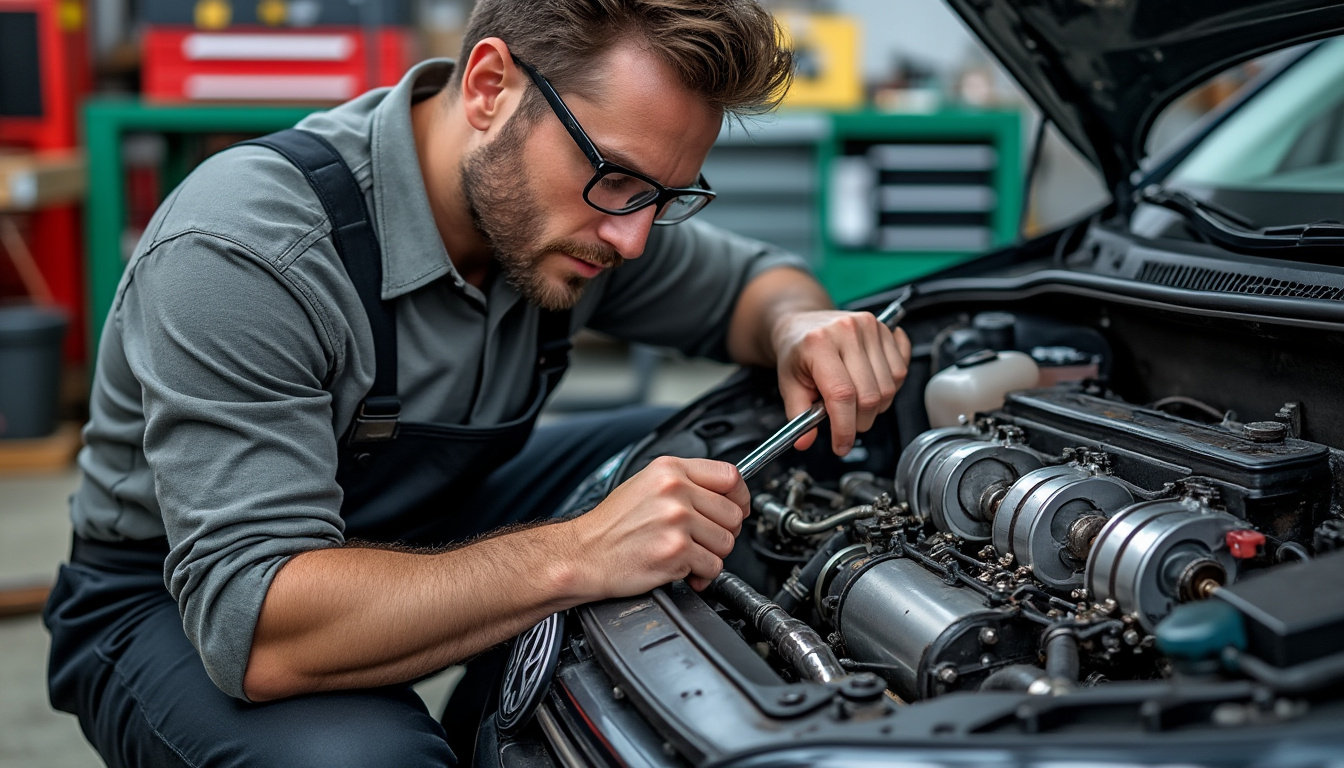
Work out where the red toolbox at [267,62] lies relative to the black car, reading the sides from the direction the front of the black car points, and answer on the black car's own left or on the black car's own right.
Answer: on the black car's own right

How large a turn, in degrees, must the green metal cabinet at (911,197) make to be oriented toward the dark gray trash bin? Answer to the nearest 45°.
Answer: approximately 45° to its right

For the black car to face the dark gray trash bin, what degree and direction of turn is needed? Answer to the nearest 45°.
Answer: approximately 90° to its right

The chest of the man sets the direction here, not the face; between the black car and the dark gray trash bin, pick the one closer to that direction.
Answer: the black car

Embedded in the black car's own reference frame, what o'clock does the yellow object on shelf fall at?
The yellow object on shelf is roughly at 4 o'clock from the black car.

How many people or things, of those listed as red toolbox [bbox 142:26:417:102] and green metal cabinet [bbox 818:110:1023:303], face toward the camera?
2

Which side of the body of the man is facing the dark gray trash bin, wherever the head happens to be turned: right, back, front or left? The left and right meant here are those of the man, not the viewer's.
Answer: back

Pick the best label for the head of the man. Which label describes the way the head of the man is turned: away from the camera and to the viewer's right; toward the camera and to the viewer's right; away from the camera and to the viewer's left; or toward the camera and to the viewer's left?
toward the camera and to the viewer's right

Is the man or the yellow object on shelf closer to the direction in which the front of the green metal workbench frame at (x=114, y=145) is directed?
the man

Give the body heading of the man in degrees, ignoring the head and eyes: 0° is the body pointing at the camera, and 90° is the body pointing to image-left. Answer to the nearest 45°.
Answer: approximately 315°
